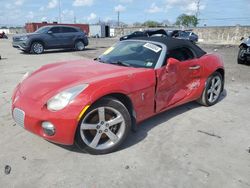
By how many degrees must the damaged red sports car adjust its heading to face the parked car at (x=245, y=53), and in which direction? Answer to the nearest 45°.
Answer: approximately 180°

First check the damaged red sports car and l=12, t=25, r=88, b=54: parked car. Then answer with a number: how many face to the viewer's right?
0

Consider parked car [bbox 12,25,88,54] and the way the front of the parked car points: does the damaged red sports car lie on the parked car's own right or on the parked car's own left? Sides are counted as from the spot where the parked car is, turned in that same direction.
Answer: on the parked car's own left

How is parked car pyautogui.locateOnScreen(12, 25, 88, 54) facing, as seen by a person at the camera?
facing the viewer and to the left of the viewer

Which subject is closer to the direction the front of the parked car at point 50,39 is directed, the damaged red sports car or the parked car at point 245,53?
the damaged red sports car
